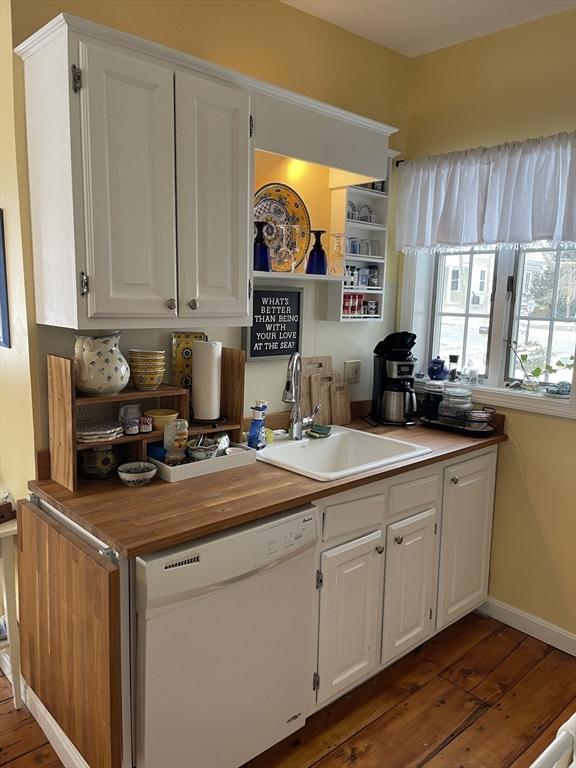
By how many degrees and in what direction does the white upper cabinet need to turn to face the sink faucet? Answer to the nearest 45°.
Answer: approximately 90° to its left

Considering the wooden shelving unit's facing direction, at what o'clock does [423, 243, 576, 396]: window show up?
The window is roughly at 10 o'clock from the wooden shelving unit.

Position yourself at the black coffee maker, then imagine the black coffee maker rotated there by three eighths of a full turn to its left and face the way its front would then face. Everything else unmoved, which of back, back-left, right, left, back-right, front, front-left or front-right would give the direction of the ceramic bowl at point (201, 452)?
back-left

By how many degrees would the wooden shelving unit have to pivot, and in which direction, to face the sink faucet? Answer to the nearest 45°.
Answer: approximately 90° to its left

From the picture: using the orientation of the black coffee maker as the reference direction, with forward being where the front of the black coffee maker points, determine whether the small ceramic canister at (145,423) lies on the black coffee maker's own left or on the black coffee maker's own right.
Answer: on the black coffee maker's own right

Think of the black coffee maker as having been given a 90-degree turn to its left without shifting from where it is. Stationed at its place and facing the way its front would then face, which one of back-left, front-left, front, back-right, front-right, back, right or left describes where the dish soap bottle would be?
back

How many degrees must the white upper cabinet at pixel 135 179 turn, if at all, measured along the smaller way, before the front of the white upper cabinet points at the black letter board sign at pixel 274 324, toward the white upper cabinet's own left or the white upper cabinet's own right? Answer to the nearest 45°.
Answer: approximately 90° to the white upper cabinet's own left

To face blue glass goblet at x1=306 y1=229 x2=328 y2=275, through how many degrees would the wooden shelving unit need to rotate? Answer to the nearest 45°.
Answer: approximately 90° to its left

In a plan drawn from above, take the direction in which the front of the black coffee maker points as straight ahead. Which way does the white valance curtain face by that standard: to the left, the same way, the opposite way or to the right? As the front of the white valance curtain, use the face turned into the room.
to the right
